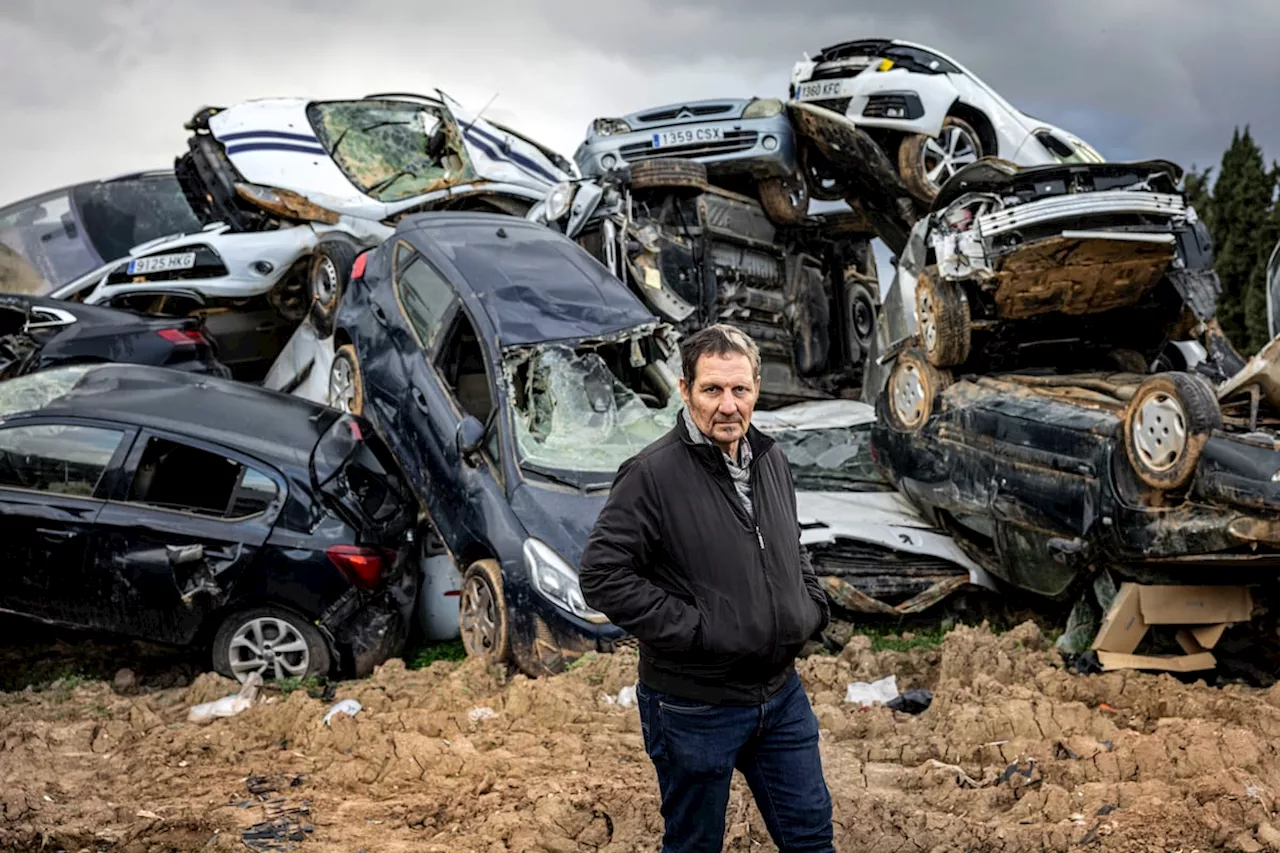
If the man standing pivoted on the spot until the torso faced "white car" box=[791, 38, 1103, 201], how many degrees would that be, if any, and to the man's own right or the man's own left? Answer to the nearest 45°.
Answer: approximately 135° to the man's own left

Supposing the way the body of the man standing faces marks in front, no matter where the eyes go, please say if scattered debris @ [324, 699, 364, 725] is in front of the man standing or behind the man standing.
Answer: behind

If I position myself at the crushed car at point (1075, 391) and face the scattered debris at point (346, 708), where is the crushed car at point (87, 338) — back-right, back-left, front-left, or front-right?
front-right

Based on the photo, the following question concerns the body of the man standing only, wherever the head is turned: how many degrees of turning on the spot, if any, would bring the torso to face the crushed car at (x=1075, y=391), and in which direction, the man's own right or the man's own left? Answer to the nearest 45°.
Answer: approximately 90° to the man's own left

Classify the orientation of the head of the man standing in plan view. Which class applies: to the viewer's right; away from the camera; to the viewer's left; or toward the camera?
toward the camera

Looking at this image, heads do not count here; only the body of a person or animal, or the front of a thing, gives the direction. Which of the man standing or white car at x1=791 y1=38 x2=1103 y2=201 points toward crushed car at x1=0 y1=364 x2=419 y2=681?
the white car

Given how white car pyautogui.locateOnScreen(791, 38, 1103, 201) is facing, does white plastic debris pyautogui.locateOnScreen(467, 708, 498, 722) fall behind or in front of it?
in front

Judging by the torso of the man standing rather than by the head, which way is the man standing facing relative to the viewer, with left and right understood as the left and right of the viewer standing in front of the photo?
facing the viewer and to the right of the viewer

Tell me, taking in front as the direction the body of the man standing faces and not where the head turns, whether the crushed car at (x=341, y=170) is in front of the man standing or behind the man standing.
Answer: behind

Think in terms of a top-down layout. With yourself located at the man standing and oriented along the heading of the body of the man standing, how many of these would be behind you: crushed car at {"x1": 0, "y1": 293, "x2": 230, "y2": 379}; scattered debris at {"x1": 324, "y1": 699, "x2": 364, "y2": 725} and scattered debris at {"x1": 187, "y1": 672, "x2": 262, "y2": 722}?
3

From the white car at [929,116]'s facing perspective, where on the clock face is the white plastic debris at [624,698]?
The white plastic debris is roughly at 11 o'clock from the white car.

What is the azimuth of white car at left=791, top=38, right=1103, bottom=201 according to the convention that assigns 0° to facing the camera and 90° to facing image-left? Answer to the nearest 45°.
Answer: approximately 45°

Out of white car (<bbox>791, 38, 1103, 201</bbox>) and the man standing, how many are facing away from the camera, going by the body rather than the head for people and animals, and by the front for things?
0
